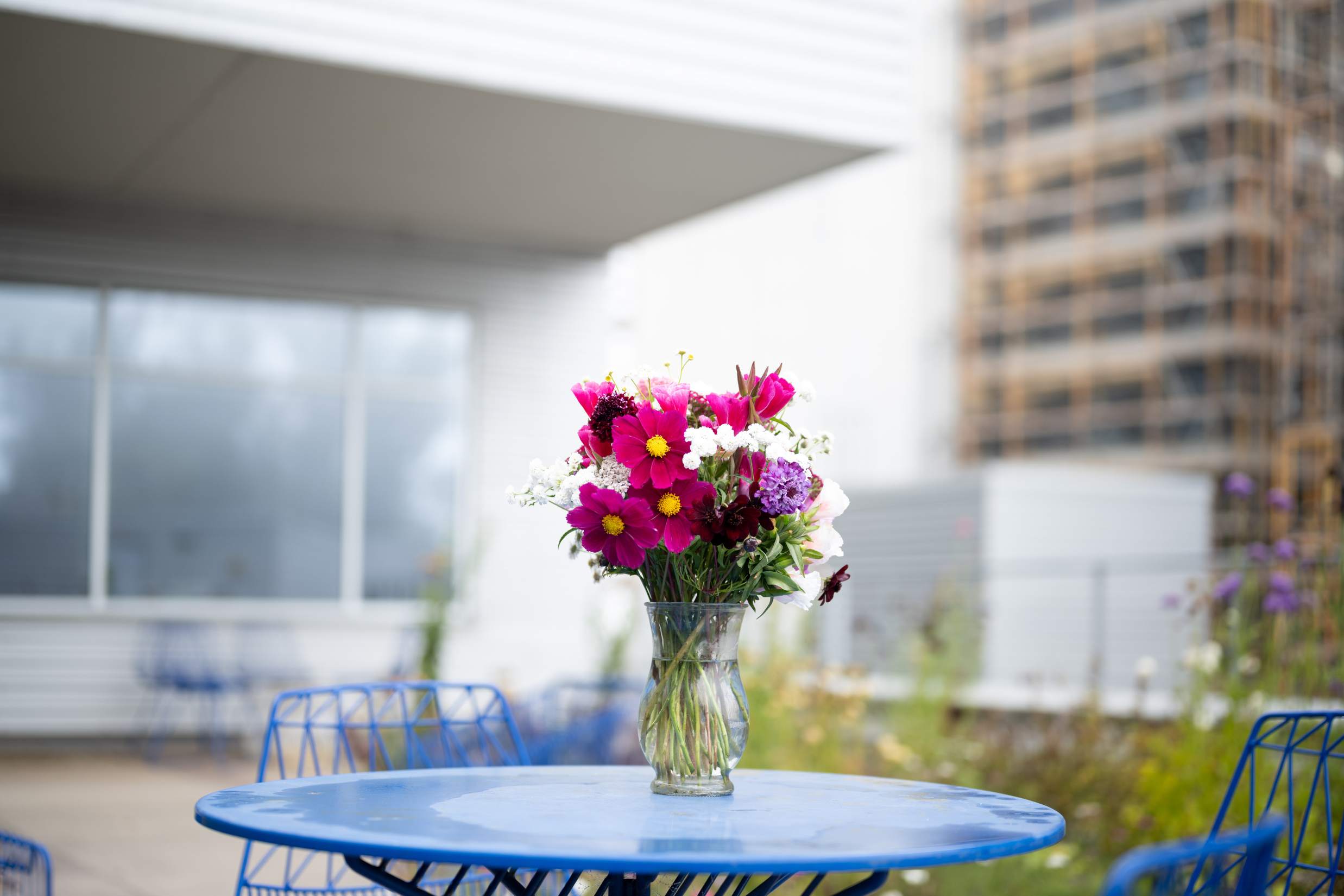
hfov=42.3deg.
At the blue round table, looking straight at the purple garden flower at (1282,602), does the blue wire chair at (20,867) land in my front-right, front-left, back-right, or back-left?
back-left

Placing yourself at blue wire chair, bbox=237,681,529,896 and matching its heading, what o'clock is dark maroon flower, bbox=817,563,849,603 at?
The dark maroon flower is roughly at 11 o'clock from the blue wire chair.

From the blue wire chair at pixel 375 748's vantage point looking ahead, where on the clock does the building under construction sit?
The building under construction is roughly at 7 o'clock from the blue wire chair.

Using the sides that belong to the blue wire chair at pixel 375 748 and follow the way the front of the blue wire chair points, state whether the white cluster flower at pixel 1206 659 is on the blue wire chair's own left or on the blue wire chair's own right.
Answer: on the blue wire chair's own left

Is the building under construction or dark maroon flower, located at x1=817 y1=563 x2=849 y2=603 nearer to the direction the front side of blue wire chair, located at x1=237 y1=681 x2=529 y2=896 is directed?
the dark maroon flower

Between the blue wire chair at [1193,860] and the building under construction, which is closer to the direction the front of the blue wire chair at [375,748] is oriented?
the blue wire chair

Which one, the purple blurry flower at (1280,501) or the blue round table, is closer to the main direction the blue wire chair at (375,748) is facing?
the blue round table

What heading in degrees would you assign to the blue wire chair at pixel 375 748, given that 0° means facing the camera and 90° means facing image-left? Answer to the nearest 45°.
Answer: approximately 0°
